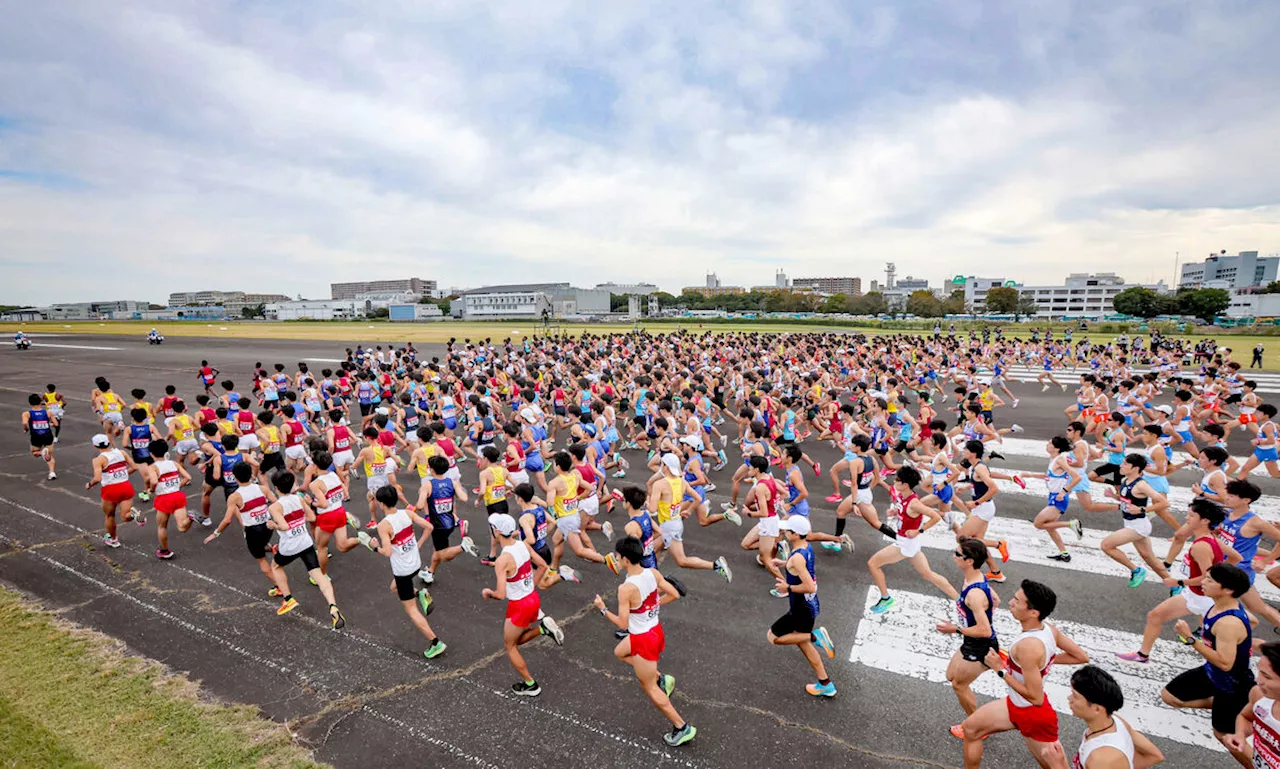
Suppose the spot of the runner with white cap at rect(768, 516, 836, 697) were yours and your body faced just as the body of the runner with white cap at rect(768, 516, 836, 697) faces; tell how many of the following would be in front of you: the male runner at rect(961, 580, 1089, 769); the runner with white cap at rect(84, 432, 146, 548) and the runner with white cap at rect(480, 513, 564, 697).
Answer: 2

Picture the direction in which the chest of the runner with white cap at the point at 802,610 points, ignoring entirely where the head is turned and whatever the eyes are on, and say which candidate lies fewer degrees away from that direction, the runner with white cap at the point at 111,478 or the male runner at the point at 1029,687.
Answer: the runner with white cap

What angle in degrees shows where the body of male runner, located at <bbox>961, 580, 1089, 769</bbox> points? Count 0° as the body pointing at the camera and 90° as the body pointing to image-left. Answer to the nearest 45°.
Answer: approximately 90°

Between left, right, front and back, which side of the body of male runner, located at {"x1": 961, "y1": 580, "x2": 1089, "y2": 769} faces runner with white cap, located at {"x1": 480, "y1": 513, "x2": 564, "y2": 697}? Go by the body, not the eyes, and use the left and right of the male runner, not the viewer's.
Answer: front

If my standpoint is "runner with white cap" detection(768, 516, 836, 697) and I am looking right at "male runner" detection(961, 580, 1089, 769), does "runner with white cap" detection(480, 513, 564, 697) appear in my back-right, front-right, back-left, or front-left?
back-right

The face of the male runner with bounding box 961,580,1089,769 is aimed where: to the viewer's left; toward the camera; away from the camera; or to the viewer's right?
to the viewer's left

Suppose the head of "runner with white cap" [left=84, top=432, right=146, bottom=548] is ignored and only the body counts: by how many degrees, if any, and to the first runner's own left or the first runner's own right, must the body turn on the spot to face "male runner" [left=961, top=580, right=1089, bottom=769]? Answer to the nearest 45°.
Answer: approximately 180°

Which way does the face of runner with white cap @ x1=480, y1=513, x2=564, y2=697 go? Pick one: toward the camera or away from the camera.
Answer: away from the camera

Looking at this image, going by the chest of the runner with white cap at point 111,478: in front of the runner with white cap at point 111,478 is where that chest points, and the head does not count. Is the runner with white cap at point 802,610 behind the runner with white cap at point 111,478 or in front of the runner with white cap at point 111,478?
behind

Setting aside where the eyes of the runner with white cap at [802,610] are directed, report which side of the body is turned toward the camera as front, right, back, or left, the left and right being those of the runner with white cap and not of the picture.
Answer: left

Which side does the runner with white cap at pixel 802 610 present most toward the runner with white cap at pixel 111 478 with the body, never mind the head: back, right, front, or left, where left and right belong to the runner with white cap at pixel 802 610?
front

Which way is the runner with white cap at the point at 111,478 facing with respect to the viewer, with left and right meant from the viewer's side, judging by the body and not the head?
facing away from the viewer and to the left of the viewer
